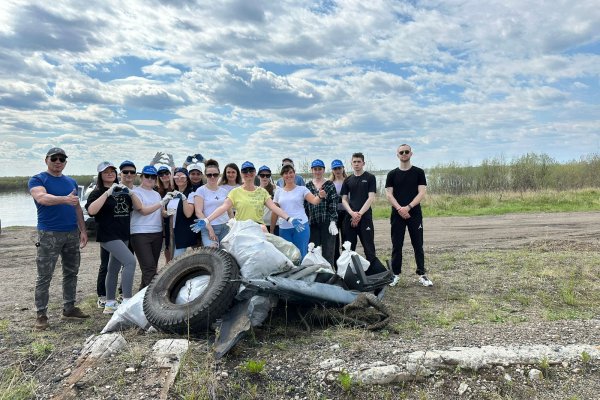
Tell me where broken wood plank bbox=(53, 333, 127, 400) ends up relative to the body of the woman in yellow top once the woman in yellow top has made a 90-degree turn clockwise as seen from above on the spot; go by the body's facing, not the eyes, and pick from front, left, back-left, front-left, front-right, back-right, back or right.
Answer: front-left

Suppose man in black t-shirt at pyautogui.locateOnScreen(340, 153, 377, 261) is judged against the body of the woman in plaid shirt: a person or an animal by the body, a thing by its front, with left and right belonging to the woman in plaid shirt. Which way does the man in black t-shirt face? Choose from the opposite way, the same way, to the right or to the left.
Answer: the same way

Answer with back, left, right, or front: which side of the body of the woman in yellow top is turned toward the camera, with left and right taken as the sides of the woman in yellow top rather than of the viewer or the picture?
front

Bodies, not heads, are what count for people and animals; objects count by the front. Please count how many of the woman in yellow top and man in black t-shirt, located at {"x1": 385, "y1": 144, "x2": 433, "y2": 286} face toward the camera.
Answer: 2

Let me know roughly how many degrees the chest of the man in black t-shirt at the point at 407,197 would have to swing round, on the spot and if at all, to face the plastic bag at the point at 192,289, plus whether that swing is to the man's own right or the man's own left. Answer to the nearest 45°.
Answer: approximately 45° to the man's own right

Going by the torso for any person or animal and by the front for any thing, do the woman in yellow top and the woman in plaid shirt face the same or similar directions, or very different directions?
same or similar directions

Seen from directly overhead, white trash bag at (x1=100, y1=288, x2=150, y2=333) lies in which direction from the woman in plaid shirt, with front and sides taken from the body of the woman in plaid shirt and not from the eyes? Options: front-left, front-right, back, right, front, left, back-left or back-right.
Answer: front-right

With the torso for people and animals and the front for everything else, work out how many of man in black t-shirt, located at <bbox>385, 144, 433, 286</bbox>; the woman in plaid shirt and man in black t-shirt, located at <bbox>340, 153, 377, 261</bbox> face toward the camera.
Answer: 3

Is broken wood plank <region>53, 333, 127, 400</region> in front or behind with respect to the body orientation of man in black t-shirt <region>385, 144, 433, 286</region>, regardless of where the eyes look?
in front

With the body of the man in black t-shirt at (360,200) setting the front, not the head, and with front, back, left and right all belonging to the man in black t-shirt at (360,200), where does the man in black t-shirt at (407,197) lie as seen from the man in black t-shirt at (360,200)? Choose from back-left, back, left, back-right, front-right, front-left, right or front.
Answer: left

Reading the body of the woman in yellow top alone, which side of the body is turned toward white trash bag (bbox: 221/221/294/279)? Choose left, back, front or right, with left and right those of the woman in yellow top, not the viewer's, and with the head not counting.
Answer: front

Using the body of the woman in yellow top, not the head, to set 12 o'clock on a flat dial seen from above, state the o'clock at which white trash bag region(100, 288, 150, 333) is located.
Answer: The white trash bag is roughly at 2 o'clock from the woman in yellow top.

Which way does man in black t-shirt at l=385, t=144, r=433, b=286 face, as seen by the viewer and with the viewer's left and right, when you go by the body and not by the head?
facing the viewer
